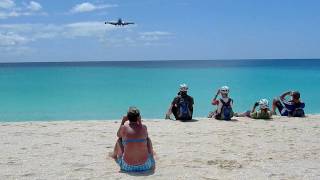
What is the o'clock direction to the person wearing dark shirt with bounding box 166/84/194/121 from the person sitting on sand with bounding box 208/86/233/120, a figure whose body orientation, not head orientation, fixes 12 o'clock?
The person wearing dark shirt is roughly at 10 o'clock from the person sitting on sand.

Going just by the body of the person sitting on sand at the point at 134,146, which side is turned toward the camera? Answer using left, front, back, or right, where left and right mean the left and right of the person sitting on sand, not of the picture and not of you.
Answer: back

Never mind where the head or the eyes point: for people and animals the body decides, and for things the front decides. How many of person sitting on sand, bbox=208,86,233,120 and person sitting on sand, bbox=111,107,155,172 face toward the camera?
0

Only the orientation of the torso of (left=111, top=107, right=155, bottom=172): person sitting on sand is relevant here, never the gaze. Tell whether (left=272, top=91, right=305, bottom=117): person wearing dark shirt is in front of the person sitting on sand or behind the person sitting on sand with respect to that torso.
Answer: in front

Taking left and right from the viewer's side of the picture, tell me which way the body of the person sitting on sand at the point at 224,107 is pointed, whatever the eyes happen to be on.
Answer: facing away from the viewer and to the left of the viewer

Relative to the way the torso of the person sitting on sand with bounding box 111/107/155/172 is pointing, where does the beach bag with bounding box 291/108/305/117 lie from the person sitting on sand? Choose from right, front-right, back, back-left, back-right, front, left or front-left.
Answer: front-right

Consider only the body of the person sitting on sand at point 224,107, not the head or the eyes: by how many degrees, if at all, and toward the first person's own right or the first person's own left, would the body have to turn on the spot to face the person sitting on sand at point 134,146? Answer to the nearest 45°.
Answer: approximately 135° to the first person's own left

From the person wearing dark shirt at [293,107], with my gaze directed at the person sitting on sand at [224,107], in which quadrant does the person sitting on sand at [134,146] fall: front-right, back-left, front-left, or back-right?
front-left

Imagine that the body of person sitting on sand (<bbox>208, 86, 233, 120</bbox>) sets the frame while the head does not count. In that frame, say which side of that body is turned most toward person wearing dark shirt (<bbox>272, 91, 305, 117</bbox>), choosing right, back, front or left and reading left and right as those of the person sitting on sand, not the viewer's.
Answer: right
